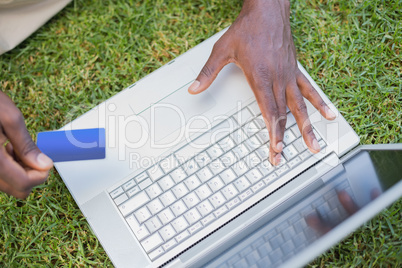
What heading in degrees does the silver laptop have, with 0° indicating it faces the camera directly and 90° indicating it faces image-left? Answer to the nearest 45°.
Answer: approximately 135°
